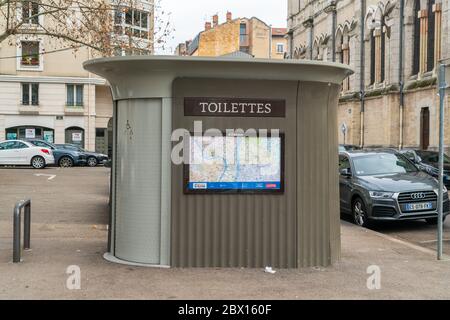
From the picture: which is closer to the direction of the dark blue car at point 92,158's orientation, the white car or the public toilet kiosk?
the public toilet kiosk

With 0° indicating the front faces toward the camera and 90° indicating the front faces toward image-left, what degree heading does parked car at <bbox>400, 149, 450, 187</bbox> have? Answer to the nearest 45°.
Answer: approximately 315°

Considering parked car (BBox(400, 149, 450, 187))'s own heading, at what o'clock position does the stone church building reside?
The stone church building is roughly at 7 o'clock from the parked car.

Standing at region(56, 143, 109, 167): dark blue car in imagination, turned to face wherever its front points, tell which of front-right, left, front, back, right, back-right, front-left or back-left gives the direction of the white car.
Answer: back-right

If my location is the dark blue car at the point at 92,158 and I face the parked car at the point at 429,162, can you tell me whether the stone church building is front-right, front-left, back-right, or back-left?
front-left

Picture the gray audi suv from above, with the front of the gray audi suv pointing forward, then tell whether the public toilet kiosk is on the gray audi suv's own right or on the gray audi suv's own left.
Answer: on the gray audi suv's own right

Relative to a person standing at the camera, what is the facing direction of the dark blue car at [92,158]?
facing to the right of the viewer

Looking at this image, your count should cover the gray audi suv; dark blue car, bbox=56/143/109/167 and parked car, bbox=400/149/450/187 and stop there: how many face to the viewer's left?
0

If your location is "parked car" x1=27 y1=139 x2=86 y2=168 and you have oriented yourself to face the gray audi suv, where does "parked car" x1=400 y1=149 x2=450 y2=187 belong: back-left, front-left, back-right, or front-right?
front-left

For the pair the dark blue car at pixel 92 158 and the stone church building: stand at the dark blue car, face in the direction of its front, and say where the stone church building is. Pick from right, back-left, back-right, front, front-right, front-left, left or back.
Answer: front

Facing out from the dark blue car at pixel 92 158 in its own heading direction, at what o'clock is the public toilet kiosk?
The public toilet kiosk is roughly at 3 o'clock from the dark blue car.

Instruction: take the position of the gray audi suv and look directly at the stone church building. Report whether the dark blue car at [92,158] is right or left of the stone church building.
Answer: left

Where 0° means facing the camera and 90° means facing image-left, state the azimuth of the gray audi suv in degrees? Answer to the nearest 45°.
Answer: approximately 315°
